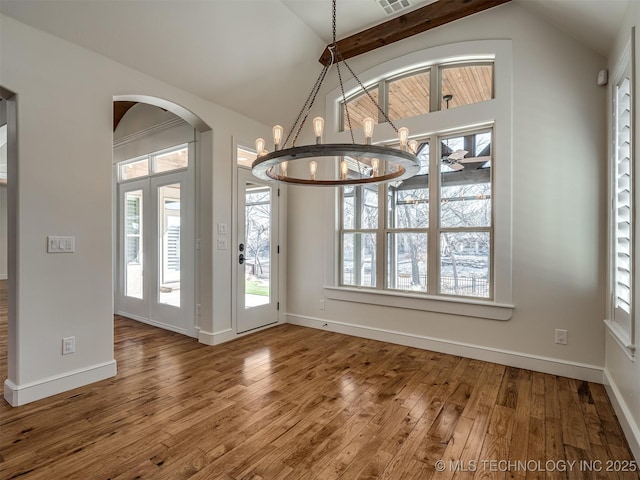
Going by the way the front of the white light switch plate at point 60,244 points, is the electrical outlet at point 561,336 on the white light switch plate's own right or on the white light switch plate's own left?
on the white light switch plate's own left

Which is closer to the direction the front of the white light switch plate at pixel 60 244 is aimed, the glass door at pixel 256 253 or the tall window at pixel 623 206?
the tall window

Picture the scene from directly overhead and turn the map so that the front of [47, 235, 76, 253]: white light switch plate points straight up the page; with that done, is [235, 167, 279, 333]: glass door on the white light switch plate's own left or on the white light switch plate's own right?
on the white light switch plate's own left

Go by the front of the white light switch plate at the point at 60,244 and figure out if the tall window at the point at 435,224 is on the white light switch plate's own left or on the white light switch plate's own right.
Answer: on the white light switch plate's own left

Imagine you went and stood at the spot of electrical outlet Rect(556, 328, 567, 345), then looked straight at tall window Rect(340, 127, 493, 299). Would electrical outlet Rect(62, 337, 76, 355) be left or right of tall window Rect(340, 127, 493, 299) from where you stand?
left

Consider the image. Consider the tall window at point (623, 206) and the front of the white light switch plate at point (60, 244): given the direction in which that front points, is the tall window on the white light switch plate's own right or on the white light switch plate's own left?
on the white light switch plate's own left

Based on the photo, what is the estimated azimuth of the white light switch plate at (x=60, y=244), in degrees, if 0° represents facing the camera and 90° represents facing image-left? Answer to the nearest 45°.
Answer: approximately 0°
